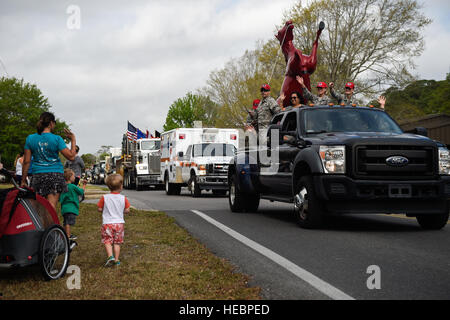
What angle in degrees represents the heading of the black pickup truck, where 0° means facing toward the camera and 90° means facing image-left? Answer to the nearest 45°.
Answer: approximately 315°

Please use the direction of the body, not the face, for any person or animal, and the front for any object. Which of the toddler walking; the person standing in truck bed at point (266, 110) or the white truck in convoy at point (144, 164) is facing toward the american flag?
the toddler walking

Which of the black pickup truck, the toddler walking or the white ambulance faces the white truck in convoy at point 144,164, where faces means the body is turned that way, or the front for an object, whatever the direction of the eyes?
the toddler walking

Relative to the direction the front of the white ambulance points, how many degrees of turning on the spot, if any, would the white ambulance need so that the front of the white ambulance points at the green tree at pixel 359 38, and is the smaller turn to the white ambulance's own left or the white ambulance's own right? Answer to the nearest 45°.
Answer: approximately 90° to the white ambulance's own left

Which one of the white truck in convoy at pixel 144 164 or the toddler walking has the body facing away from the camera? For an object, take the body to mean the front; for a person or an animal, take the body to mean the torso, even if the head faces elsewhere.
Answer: the toddler walking

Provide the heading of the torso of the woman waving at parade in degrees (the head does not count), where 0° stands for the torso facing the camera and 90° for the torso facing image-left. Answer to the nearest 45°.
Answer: approximately 225°

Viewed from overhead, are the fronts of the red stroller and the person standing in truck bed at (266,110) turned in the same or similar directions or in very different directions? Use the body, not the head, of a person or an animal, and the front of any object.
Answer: very different directions

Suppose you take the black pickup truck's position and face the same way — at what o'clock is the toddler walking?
The toddler walking is roughly at 3 o'clock from the black pickup truck.

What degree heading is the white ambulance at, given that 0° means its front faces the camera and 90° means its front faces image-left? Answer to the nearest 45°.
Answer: approximately 315°

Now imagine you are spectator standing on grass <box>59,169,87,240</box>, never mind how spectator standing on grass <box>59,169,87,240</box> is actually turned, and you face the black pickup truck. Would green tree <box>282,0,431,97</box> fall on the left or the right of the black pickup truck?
left

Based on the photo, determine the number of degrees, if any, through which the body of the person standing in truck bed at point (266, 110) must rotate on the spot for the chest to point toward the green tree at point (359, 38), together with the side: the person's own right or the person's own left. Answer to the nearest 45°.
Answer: approximately 135° to the person's own right

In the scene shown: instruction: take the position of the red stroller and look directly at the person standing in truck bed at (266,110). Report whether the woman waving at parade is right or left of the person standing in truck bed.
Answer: left

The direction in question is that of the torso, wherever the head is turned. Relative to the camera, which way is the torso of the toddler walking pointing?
away from the camera
